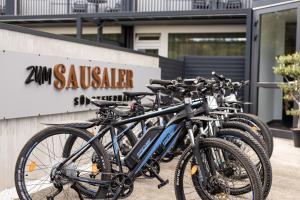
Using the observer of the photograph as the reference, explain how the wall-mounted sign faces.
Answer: facing the viewer and to the right of the viewer

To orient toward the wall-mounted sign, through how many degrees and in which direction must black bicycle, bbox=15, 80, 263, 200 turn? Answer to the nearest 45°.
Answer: approximately 135° to its left

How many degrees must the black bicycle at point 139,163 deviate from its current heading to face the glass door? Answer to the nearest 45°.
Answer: approximately 45° to its left

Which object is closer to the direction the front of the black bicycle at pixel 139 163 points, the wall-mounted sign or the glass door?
the glass door

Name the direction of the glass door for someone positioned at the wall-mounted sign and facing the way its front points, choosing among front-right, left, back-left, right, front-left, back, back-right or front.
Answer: left

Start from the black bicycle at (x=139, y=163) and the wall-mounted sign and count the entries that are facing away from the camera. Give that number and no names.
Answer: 0

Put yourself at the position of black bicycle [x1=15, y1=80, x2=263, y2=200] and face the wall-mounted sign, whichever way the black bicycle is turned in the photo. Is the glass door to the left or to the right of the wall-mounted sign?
right

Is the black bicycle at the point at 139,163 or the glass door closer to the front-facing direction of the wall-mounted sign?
the black bicycle

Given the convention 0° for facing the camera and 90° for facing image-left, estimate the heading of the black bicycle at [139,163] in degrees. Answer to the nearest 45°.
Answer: approximately 270°

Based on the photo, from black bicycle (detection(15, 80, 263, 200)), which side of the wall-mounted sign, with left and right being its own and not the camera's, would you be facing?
front
